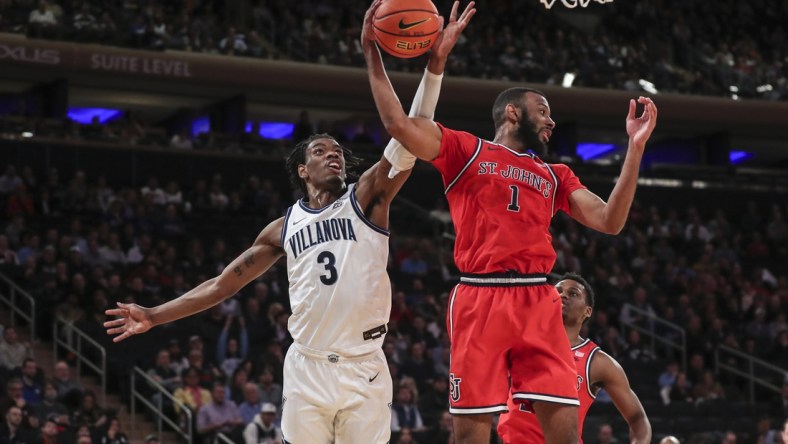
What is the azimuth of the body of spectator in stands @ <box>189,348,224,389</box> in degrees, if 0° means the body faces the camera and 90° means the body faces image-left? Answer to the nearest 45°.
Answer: approximately 315°

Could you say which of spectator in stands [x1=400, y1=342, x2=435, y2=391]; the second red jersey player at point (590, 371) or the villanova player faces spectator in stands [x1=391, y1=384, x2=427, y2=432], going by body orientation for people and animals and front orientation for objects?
spectator in stands [x1=400, y1=342, x2=435, y2=391]

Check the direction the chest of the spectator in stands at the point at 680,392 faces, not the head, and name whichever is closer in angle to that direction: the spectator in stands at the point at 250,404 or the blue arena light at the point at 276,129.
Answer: the spectator in stands

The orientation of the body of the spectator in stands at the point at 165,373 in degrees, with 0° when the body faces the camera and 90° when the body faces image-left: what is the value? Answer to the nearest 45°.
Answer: approximately 0°

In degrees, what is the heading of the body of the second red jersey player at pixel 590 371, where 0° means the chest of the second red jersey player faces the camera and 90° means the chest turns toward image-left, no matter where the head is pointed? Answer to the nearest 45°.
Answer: approximately 45°

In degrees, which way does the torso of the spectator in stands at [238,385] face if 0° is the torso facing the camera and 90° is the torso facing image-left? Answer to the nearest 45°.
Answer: approximately 315°

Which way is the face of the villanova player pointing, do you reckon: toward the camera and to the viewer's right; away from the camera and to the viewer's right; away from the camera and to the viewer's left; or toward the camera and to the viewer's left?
toward the camera and to the viewer's right
